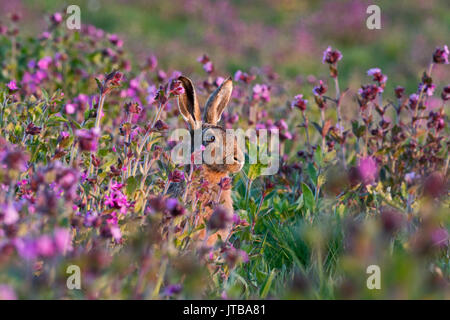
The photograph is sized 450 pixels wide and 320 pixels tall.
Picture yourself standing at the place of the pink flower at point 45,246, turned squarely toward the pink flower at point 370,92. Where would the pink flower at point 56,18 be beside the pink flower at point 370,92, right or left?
left

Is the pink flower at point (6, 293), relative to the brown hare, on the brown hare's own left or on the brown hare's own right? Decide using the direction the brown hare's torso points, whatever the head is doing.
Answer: on the brown hare's own right

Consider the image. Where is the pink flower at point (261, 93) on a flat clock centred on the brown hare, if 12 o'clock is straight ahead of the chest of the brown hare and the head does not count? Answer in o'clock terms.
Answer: The pink flower is roughly at 8 o'clock from the brown hare.

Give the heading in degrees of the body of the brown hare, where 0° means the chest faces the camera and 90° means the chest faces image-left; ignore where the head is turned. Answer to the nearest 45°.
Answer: approximately 315°

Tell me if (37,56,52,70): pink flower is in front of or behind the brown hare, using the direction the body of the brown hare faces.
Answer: behind

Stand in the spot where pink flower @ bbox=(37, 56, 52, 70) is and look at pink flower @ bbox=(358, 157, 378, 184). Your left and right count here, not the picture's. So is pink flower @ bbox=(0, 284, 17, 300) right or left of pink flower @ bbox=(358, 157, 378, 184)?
right

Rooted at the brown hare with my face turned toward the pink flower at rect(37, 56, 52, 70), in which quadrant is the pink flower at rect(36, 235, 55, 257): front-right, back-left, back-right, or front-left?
back-left

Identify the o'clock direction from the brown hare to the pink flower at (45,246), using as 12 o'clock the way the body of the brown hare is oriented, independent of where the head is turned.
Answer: The pink flower is roughly at 2 o'clock from the brown hare.

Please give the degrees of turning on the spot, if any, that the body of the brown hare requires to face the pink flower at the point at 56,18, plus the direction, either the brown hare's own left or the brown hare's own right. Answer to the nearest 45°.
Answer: approximately 180°
